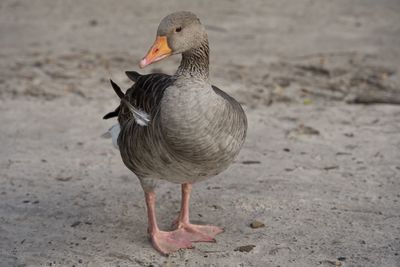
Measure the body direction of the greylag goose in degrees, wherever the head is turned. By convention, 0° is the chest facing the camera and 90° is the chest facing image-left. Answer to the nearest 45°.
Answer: approximately 315°
